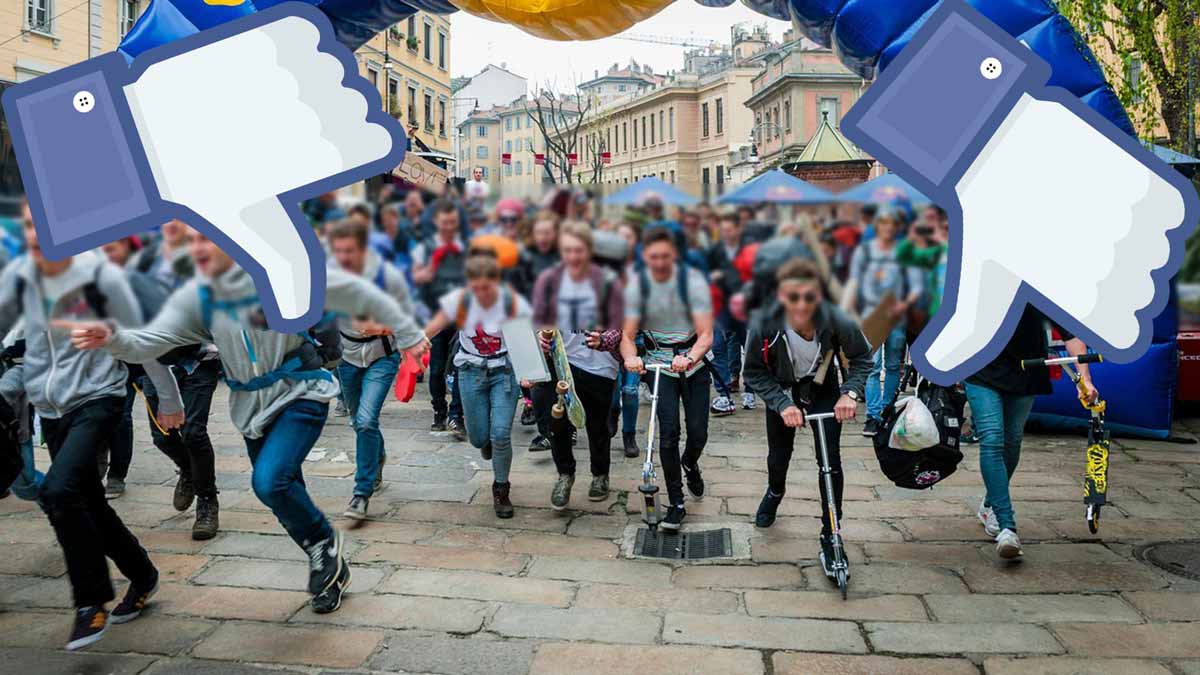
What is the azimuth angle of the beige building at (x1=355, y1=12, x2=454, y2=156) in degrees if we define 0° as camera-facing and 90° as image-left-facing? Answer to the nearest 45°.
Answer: approximately 315°

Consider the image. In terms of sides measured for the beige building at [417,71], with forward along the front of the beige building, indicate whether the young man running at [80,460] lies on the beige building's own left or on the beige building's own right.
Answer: on the beige building's own right
